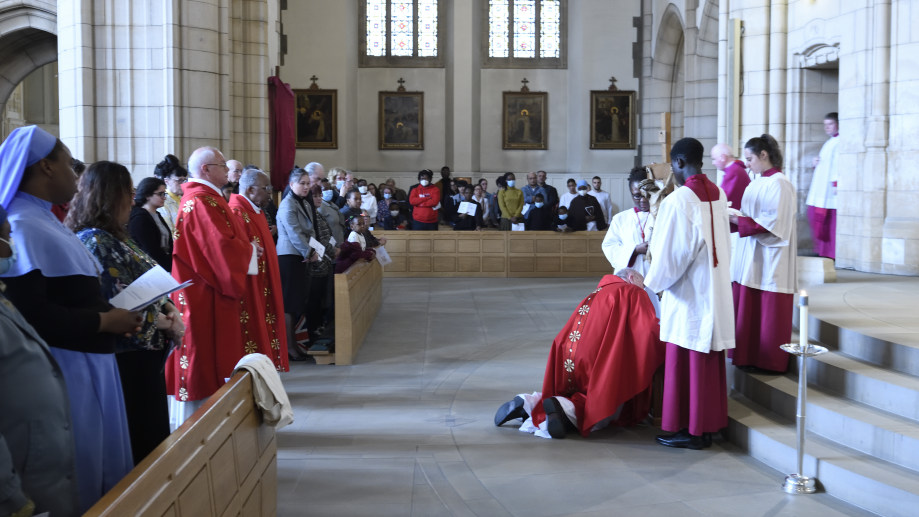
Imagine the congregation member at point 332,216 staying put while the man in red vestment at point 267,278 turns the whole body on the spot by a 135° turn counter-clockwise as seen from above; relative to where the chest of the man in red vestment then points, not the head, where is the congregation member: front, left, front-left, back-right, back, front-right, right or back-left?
front-right

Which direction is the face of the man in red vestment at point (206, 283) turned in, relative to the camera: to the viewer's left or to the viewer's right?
to the viewer's right

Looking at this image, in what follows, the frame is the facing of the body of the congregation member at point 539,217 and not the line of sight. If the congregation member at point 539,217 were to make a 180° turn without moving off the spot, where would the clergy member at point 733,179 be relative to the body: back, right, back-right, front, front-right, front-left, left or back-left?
back

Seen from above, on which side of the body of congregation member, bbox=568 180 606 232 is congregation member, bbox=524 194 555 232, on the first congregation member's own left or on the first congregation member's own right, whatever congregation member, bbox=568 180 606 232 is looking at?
on the first congregation member's own right

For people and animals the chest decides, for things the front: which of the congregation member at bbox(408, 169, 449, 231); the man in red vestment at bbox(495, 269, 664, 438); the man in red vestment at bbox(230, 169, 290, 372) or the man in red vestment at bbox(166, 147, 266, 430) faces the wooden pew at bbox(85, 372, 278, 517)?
the congregation member

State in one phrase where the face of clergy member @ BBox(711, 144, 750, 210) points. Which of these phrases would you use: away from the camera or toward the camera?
toward the camera

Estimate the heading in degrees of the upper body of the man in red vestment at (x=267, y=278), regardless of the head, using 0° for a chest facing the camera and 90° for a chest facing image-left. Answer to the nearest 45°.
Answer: approximately 270°

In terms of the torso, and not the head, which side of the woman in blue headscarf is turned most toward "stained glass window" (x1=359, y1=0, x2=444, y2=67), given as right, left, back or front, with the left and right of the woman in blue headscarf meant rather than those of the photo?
left

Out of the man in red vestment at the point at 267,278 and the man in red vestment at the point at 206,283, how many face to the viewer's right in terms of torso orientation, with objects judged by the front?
2

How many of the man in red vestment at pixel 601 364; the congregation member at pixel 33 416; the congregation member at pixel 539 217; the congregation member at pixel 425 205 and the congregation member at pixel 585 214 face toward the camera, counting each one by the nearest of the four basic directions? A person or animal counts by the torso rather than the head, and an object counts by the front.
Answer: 3

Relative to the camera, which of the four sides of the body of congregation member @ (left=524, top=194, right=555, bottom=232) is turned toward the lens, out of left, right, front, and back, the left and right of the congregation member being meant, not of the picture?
front

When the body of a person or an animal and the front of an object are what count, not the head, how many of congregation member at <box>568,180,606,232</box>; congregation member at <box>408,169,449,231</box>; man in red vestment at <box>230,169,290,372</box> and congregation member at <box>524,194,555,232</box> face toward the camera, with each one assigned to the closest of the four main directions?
3

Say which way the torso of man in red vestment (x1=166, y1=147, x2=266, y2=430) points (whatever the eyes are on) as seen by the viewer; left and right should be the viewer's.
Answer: facing to the right of the viewer
